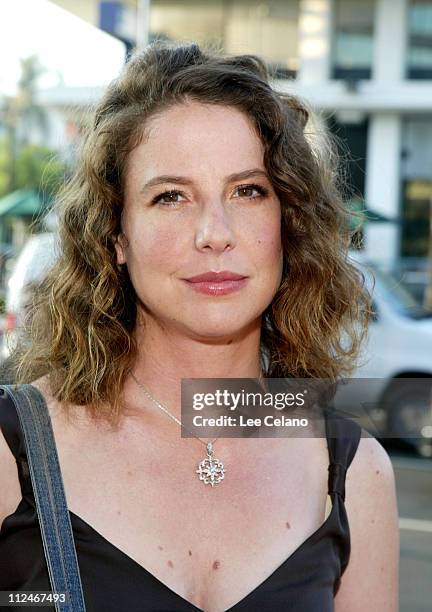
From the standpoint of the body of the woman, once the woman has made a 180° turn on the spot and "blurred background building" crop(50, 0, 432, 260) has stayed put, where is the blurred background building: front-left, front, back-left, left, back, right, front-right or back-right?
front

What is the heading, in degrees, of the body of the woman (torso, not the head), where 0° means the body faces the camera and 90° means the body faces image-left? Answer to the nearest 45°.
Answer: approximately 0°

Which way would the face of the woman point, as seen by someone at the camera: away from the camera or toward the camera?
toward the camera
